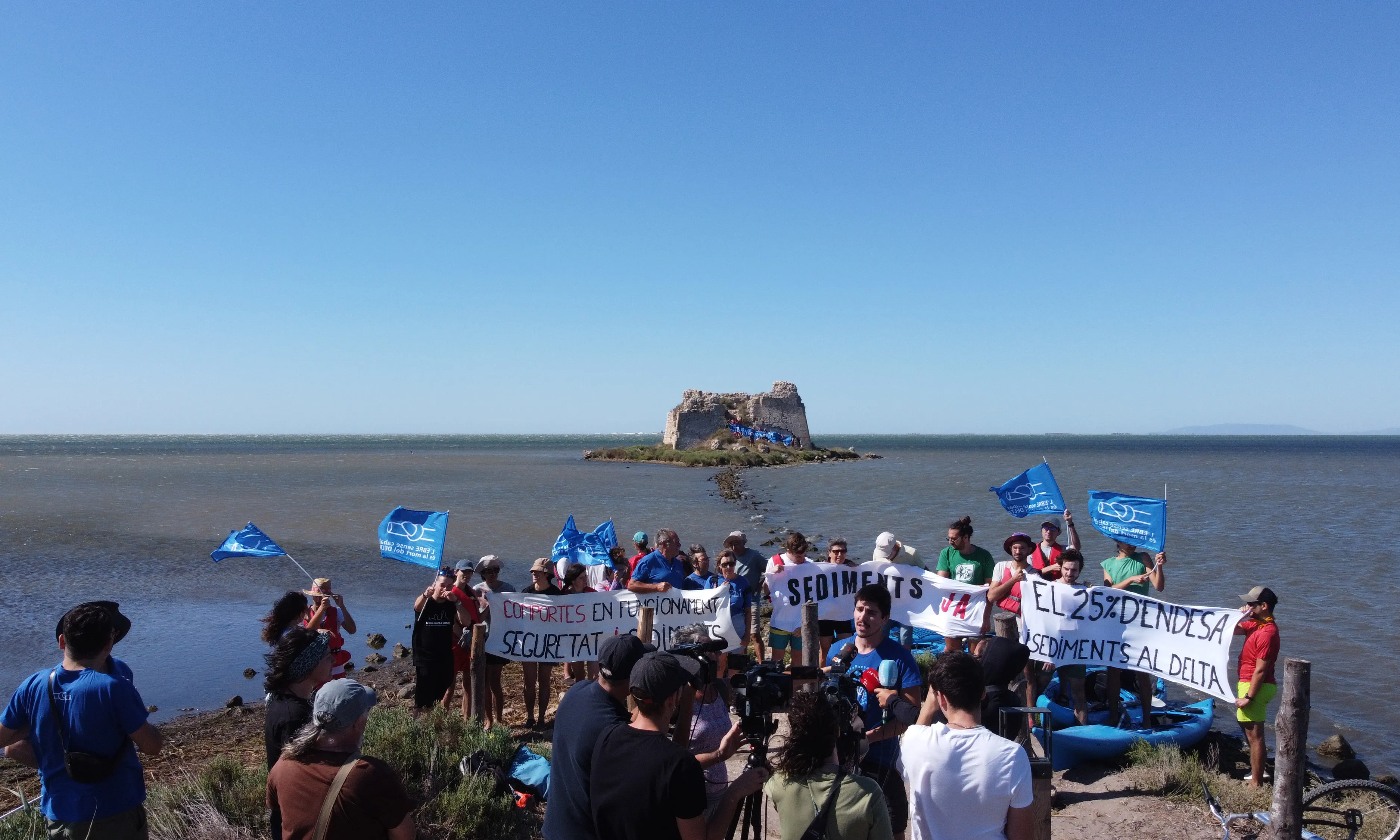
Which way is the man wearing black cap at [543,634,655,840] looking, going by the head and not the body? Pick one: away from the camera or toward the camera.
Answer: away from the camera

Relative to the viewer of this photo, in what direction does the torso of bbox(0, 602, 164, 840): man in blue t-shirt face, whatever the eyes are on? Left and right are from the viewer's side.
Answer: facing away from the viewer

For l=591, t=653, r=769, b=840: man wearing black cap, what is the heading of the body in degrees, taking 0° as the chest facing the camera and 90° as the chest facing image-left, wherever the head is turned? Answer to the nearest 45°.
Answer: approximately 225°

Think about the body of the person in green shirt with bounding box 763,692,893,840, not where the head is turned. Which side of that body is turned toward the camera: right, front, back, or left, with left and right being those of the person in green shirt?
back

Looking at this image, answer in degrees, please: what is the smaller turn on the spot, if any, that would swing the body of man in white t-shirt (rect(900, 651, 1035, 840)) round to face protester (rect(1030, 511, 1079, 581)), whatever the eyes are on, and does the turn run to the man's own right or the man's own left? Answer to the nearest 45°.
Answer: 0° — they already face them

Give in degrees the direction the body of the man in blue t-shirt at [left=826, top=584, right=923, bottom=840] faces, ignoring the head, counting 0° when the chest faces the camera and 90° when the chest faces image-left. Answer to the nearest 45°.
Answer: approximately 45°

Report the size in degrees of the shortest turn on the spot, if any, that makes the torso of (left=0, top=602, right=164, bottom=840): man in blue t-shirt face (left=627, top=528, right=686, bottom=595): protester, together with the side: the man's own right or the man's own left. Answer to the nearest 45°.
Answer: approximately 45° to the man's own right

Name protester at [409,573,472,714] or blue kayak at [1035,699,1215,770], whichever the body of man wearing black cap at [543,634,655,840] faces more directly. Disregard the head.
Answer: the blue kayak

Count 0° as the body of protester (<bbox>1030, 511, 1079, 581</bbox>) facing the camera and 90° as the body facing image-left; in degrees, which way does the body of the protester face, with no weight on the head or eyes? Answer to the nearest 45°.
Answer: approximately 0°

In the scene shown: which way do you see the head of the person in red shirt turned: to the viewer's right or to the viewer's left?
to the viewer's left

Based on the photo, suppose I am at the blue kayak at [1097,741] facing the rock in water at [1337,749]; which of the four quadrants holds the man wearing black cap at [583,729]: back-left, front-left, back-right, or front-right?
back-right

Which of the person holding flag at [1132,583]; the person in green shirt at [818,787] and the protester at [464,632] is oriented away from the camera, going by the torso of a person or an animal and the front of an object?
the person in green shirt at [818,787]
